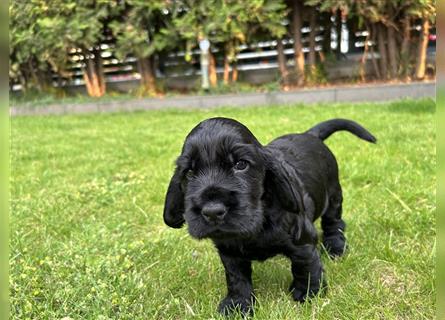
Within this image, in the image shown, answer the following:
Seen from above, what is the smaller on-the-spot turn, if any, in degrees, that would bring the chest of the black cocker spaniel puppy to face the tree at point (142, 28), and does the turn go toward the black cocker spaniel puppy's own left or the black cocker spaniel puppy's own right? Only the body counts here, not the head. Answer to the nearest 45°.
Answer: approximately 135° to the black cocker spaniel puppy's own right

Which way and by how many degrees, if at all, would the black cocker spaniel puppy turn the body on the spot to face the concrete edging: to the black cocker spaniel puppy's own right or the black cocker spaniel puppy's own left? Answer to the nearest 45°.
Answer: approximately 135° to the black cocker spaniel puppy's own right

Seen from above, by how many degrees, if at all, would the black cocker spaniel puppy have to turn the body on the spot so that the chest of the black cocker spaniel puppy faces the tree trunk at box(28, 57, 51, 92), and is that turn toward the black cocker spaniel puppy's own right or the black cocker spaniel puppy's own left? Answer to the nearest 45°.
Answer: approximately 90° to the black cocker spaniel puppy's own right

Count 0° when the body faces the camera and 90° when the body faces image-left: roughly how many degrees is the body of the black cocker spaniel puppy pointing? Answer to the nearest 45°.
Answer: approximately 45°
